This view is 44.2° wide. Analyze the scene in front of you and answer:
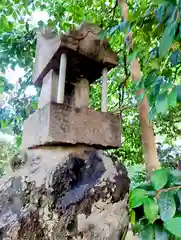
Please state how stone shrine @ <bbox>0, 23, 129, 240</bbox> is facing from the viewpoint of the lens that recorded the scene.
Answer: facing the viewer and to the right of the viewer

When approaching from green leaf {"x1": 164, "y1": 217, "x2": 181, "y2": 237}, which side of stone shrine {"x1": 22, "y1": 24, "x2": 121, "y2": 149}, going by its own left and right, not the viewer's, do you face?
front
